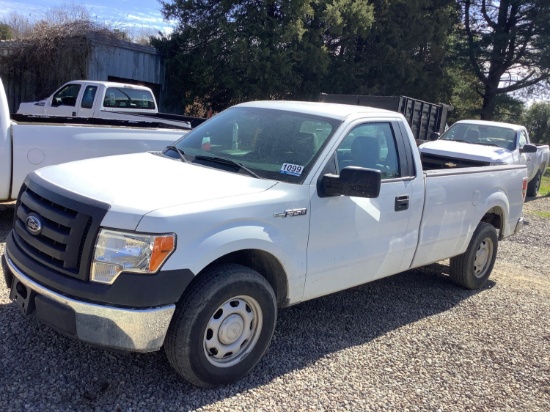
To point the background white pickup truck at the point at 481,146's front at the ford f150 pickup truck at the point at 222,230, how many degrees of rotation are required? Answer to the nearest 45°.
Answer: approximately 45° to its left

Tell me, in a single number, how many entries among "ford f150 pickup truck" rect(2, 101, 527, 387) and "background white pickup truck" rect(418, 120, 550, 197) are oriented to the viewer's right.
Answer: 0

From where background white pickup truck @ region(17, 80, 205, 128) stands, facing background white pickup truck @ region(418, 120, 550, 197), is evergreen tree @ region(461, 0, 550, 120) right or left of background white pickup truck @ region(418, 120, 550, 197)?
left

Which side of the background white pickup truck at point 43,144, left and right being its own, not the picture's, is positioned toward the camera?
left

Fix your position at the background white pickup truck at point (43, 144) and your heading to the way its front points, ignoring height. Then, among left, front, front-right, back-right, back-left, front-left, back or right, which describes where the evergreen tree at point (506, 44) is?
back-right

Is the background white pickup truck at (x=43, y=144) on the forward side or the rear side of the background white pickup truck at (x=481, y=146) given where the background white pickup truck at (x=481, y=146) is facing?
on the forward side

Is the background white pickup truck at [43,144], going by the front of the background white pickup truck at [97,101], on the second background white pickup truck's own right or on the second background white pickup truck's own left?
on the second background white pickup truck's own left

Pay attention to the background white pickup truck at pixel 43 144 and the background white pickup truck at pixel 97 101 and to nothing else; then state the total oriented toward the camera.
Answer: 0

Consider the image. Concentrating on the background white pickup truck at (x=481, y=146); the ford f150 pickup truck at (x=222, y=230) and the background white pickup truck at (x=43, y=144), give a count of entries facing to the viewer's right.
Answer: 0

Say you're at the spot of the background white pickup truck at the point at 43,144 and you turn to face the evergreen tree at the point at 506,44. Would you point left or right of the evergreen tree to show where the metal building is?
left

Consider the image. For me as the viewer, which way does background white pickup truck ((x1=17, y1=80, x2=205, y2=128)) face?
facing away from the viewer and to the left of the viewer

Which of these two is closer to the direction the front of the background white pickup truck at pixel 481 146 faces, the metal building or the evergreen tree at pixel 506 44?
the metal building

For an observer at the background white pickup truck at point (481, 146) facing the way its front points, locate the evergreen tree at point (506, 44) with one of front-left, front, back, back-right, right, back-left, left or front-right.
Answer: back-right

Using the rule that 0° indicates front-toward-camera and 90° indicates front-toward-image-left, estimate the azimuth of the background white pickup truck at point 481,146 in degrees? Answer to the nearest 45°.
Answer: approximately 45°

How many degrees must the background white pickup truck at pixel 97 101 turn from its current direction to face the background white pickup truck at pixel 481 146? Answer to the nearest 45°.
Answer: approximately 135° to its right
